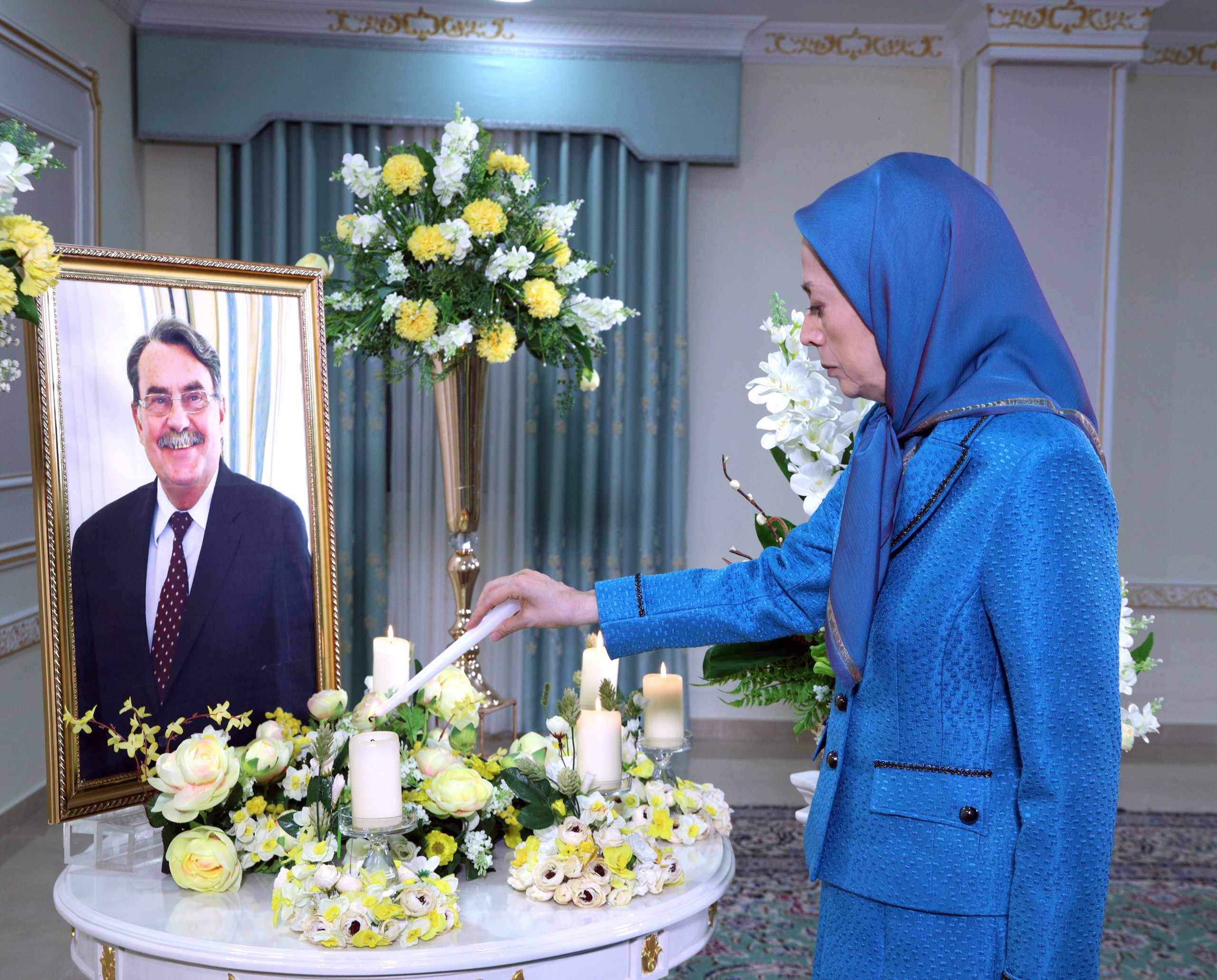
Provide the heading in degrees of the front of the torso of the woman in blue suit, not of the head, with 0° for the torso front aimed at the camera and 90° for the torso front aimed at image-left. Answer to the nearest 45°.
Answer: approximately 90°

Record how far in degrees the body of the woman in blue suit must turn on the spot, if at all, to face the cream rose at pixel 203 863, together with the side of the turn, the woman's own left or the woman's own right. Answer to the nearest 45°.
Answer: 0° — they already face it

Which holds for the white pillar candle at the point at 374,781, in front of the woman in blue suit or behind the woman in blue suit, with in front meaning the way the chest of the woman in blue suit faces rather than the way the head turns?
in front

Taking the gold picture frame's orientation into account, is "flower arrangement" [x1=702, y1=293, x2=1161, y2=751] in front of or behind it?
in front

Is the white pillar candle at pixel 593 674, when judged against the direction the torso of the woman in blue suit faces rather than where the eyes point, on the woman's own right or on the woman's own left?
on the woman's own right

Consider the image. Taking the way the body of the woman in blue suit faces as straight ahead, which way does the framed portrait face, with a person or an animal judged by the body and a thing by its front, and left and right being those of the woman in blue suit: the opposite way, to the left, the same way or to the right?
to the left

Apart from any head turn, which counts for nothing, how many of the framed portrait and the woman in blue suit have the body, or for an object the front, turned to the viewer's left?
1

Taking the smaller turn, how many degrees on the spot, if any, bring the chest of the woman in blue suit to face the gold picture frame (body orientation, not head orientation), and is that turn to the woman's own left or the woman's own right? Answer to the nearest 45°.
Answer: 0° — they already face it

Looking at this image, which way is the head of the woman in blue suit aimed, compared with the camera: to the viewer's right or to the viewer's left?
to the viewer's left

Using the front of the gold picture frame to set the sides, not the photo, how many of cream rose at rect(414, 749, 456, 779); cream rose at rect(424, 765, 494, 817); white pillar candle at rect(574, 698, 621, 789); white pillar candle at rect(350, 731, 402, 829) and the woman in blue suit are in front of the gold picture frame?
5

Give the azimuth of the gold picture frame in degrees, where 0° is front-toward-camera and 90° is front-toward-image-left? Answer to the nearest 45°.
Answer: approximately 315°

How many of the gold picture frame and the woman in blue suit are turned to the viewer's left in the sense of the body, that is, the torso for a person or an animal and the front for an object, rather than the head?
1
